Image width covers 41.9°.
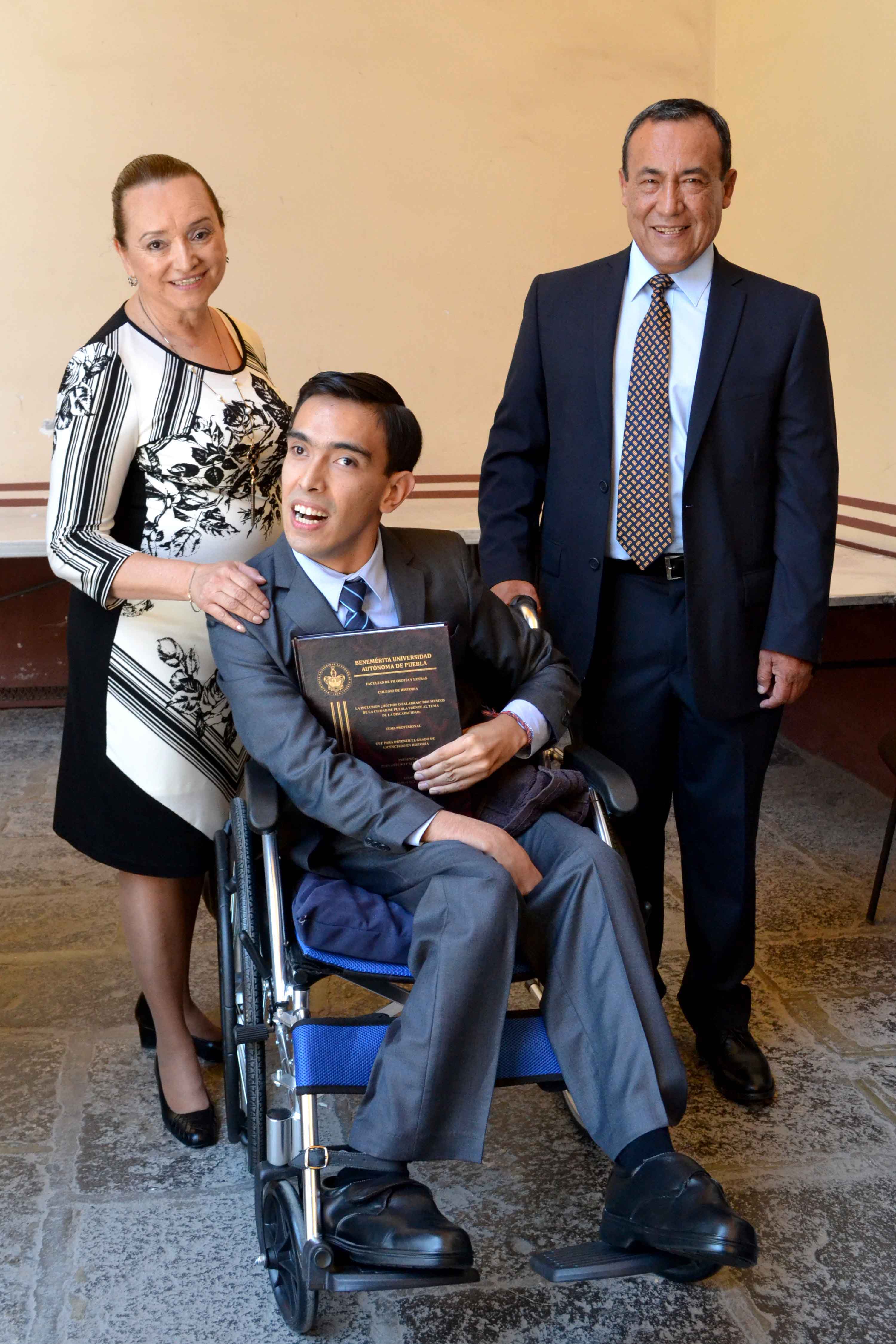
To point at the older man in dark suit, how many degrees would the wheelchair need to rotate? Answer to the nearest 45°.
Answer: approximately 135° to its left

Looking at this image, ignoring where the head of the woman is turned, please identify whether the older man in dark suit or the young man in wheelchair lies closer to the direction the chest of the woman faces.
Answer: the young man in wheelchair

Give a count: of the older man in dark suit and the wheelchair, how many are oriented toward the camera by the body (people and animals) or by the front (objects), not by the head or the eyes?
2

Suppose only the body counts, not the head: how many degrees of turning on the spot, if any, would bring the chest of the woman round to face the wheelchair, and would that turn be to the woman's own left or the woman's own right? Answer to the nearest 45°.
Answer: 0° — they already face it

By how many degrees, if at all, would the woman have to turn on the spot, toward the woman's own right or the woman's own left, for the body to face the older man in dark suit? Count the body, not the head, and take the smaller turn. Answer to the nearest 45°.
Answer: approximately 45° to the woman's own left

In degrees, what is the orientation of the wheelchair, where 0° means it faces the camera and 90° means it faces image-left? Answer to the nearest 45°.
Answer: approximately 0°

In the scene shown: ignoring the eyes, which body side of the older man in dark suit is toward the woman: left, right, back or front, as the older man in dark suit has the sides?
right
